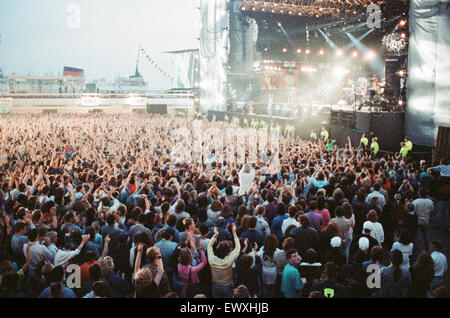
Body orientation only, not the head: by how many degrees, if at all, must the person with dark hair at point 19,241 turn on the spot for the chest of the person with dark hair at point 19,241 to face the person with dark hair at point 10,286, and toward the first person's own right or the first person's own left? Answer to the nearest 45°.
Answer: approximately 135° to the first person's own right

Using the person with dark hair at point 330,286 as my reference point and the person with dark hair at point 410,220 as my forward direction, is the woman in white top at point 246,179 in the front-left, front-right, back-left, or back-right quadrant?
front-left

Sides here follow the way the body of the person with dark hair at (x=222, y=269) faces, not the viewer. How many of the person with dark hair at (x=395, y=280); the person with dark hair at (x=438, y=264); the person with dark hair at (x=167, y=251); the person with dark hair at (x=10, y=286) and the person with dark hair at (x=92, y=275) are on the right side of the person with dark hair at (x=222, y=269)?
2

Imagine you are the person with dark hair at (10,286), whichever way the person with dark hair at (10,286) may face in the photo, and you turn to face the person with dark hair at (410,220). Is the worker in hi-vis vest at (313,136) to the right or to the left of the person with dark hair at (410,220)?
left

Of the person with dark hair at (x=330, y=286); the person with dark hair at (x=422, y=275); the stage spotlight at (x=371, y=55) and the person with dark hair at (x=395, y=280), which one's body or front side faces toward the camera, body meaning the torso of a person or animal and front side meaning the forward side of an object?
the stage spotlight

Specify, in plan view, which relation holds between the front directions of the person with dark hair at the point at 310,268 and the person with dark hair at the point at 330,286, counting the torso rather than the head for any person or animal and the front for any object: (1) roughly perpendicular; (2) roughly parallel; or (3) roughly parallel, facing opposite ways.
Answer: roughly parallel

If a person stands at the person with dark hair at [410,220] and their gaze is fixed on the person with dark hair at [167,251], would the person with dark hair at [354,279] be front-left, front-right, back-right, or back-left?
front-left

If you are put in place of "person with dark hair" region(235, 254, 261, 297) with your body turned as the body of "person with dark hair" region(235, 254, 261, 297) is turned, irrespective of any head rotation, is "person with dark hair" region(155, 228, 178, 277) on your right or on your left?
on your left

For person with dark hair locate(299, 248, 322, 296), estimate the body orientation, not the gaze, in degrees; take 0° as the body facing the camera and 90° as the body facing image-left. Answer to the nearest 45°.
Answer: approximately 180°

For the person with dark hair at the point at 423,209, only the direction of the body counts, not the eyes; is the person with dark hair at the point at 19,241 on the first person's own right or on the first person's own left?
on the first person's own left

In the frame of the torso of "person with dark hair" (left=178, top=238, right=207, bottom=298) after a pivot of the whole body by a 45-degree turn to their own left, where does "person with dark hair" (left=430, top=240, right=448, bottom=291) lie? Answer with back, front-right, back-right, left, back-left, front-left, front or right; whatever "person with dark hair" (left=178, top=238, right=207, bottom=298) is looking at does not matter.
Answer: right

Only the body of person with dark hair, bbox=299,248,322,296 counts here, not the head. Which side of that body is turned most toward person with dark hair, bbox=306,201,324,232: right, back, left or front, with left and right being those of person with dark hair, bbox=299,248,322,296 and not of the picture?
front

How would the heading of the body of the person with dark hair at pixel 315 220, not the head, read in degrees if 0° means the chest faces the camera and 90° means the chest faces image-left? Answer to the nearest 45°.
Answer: approximately 180°

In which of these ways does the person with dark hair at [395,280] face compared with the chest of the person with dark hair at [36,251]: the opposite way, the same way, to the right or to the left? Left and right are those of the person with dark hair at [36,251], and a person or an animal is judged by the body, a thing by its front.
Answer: the same way

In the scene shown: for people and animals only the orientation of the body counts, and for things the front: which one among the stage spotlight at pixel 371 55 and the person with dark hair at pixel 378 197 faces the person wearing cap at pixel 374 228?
the stage spotlight

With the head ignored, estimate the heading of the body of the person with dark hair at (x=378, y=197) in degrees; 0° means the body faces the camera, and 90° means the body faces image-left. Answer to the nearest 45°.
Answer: approximately 180°

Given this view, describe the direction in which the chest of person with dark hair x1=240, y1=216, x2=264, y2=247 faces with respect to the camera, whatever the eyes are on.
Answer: away from the camera

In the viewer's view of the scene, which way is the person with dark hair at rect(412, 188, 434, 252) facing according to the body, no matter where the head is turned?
away from the camera

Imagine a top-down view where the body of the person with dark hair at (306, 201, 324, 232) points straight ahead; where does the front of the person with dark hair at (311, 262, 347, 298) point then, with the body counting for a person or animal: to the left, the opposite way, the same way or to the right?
the same way

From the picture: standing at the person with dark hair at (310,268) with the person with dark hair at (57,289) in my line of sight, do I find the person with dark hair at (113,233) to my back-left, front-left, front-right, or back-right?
front-right

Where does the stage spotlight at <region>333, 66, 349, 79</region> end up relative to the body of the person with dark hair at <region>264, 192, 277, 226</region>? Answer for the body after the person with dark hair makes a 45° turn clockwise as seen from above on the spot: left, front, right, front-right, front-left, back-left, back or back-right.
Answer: front-left

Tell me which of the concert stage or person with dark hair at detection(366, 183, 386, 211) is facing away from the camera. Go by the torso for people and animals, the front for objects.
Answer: the person with dark hair

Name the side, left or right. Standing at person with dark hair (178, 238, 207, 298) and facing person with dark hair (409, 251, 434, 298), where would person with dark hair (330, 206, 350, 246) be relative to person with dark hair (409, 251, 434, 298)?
left

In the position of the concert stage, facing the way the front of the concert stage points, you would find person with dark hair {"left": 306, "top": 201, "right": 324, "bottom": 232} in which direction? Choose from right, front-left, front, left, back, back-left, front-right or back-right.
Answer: front-left

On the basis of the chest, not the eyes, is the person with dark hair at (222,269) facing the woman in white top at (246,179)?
yes

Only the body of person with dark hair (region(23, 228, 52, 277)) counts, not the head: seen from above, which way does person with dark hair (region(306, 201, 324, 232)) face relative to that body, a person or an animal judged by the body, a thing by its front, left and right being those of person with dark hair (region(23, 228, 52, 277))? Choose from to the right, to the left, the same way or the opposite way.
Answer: the same way
